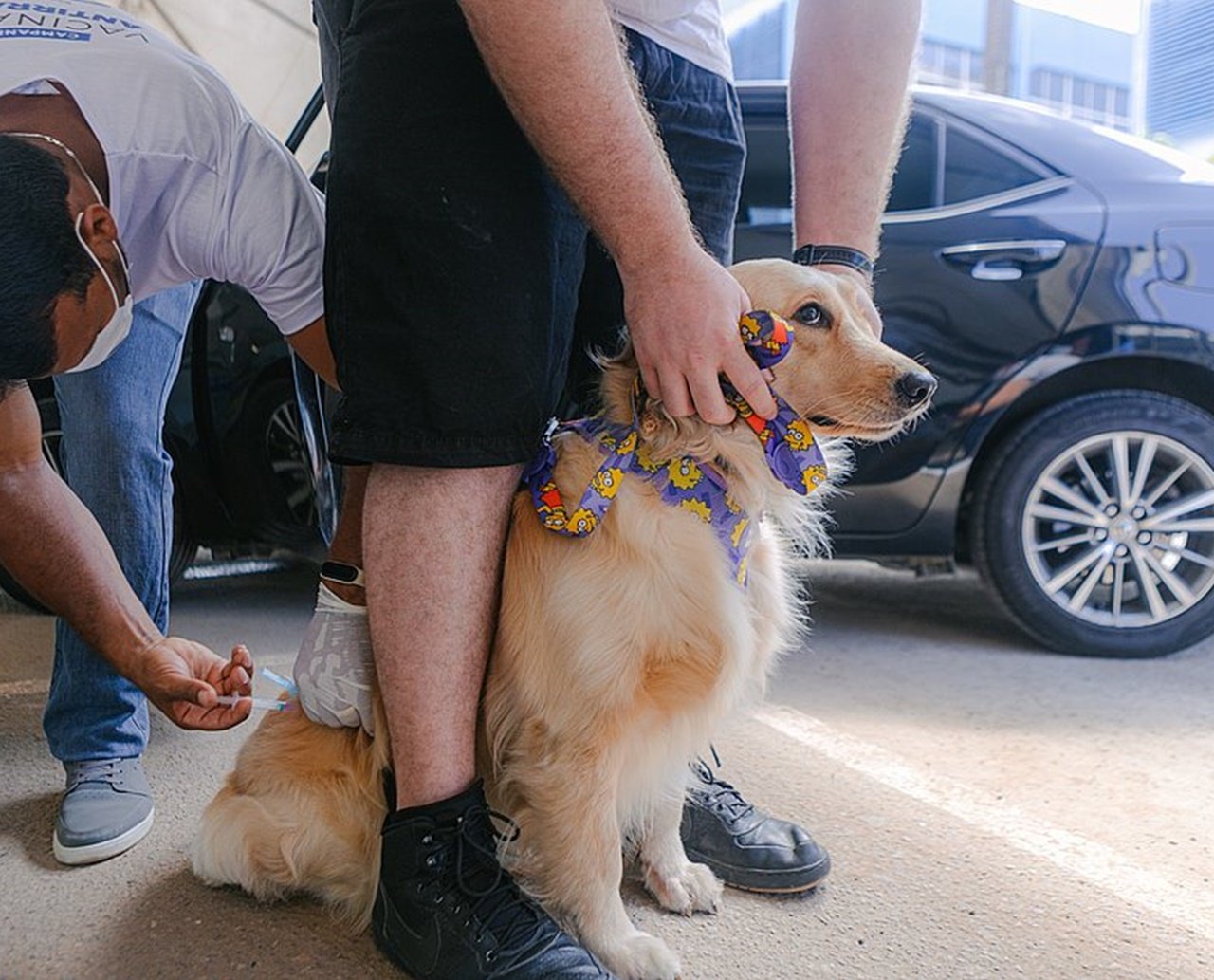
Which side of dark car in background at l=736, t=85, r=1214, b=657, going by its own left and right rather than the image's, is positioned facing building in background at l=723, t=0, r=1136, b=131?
right

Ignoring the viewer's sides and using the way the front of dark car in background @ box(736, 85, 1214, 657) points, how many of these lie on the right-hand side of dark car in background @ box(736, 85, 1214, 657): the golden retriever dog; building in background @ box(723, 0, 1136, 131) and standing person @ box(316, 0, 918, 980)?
1

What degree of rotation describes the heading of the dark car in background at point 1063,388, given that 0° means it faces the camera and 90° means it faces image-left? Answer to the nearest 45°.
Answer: approximately 90°

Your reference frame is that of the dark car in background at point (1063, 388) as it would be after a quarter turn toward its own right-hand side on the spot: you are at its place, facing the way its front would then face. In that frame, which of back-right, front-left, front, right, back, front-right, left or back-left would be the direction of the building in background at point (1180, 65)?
front

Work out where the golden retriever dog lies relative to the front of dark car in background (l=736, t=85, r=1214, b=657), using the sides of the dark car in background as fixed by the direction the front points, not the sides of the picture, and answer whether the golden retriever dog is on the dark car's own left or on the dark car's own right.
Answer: on the dark car's own left
